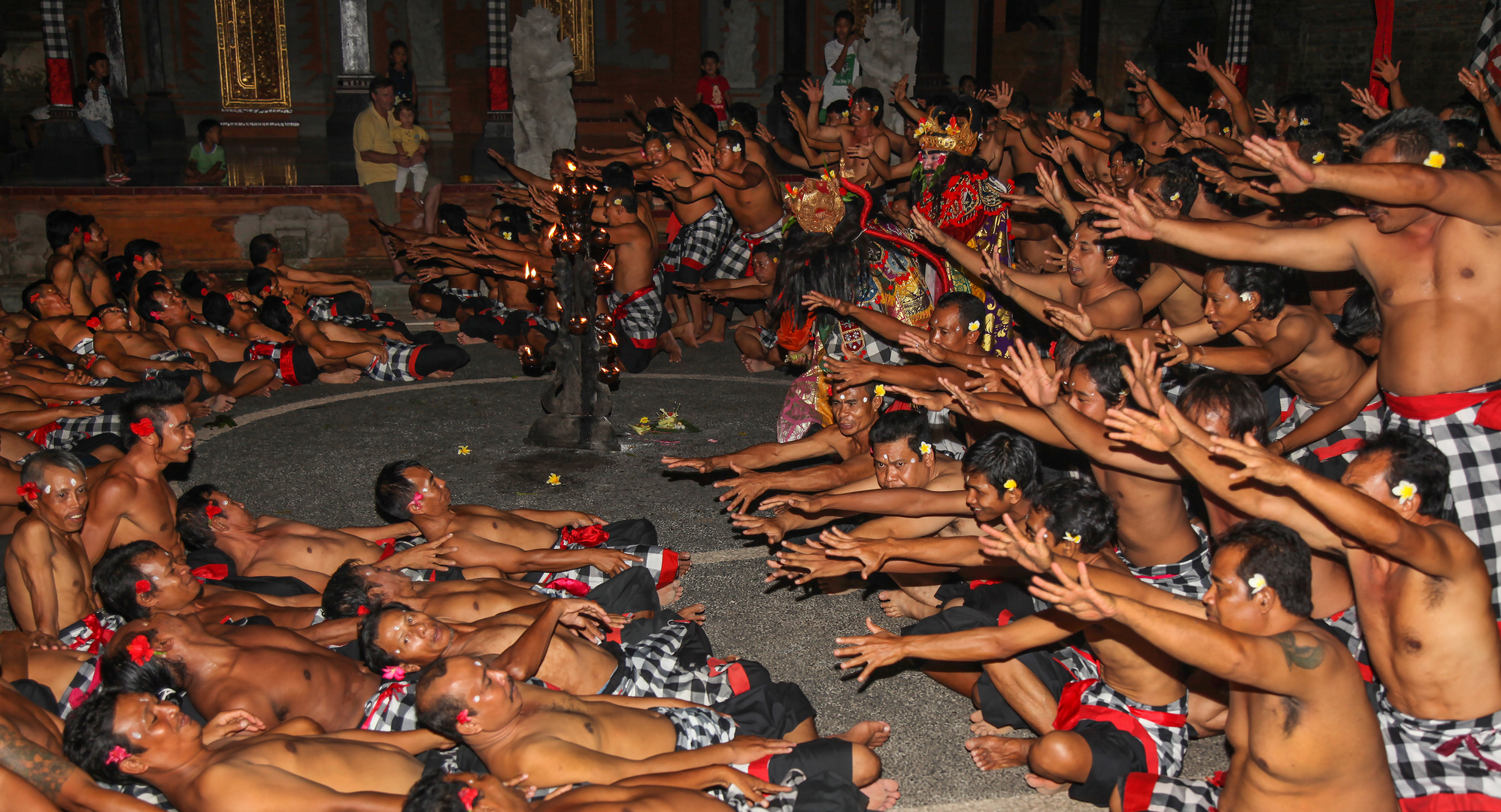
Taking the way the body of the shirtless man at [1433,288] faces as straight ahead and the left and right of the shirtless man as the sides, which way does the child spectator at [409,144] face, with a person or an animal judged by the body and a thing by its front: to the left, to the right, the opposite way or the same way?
to the left

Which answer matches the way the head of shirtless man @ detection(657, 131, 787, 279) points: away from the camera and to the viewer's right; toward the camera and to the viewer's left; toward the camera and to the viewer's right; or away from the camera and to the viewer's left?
toward the camera and to the viewer's left

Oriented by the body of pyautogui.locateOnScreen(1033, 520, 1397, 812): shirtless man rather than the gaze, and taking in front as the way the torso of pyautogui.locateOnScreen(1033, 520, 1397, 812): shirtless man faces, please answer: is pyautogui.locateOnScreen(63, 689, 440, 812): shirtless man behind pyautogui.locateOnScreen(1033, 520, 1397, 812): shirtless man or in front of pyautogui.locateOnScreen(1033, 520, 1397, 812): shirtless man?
in front

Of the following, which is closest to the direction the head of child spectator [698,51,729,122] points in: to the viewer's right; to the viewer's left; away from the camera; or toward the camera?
toward the camera

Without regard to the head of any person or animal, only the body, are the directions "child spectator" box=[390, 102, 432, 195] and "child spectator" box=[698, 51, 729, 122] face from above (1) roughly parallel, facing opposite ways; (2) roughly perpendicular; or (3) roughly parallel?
roughly parallel

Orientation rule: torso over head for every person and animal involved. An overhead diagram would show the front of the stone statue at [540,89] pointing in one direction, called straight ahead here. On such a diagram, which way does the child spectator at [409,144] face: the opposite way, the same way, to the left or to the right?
the same way

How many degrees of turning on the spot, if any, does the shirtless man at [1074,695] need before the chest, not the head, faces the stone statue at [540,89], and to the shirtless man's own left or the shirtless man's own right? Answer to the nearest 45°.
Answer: approximately 45° to the shirtless man's own right

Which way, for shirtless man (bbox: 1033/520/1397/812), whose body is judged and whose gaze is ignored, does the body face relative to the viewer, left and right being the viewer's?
facing to the left of the viewer

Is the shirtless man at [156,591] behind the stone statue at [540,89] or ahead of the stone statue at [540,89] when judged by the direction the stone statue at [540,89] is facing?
ahead

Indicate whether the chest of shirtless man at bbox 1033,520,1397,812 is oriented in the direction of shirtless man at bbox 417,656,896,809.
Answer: yes

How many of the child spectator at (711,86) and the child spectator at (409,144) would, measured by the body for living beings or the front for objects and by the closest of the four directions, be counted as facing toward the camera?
2

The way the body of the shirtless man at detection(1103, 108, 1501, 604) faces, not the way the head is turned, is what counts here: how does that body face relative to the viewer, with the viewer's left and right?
facing the viewer and to the left of the viewer

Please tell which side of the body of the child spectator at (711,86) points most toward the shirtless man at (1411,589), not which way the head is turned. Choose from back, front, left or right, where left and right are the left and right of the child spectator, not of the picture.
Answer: front

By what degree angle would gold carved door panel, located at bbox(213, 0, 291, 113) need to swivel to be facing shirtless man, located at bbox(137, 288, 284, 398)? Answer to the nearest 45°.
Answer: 0° — it already faces them

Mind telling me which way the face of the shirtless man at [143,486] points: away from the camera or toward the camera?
toward the camera

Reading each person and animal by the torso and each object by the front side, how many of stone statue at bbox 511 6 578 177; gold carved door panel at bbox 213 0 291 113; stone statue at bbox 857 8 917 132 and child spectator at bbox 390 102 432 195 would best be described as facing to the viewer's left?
0

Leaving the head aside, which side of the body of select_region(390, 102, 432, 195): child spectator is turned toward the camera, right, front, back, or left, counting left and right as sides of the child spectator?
front

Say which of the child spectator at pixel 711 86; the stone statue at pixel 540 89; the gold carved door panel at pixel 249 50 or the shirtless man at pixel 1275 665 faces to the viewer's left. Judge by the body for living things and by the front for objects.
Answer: the shirtless man

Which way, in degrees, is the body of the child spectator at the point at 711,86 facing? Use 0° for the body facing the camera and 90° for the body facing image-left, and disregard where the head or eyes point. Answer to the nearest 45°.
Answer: approximately 0°

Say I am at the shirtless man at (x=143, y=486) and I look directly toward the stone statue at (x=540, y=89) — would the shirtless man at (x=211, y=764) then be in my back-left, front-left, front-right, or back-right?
back-right
